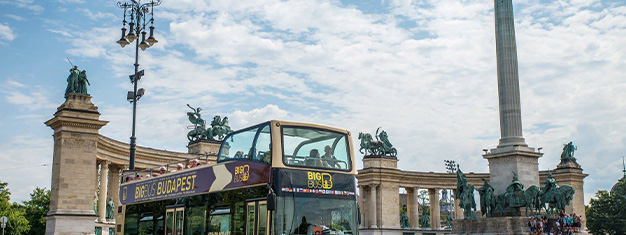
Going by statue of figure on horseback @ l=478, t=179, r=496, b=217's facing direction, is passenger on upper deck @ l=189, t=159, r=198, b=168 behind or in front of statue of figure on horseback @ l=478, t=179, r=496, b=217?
in front

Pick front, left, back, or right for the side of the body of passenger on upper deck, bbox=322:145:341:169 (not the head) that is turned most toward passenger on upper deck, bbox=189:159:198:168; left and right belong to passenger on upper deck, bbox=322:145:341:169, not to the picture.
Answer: back

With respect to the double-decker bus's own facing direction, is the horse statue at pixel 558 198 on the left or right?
on its left

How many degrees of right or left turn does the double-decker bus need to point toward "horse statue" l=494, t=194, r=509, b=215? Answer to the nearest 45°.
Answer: approximately 90° to its left

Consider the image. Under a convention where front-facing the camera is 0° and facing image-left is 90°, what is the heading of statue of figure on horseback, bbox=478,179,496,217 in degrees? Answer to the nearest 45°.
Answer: approximately 45°

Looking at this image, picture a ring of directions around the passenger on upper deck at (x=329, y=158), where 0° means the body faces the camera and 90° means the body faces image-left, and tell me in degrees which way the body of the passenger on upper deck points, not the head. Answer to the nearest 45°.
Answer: approximately 315°

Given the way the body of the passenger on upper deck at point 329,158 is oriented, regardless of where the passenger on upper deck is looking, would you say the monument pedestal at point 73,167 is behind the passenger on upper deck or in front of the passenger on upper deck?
behind

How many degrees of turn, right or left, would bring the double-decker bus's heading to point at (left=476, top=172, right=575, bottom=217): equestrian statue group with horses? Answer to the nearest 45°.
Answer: approximately 90° to its left

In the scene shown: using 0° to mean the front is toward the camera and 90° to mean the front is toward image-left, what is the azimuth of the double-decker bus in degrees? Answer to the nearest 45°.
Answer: approximately 315°

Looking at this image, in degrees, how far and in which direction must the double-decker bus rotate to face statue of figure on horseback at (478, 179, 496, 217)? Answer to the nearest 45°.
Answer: approximately 90° to its left
